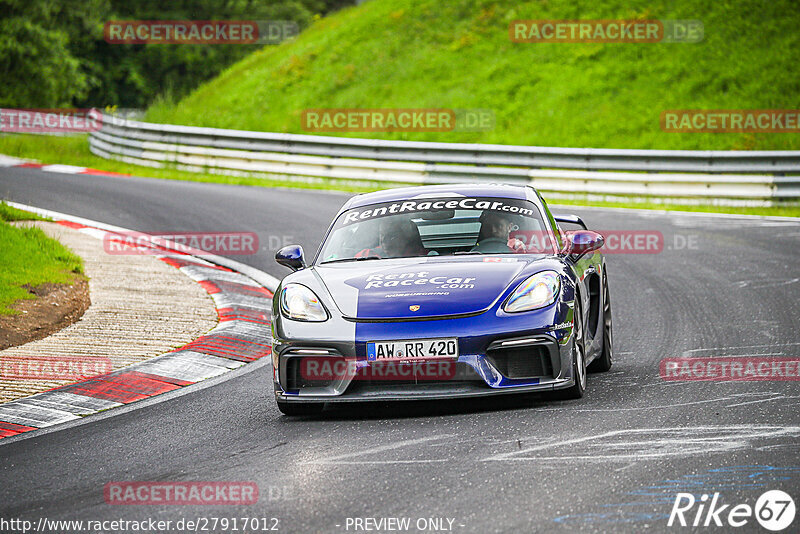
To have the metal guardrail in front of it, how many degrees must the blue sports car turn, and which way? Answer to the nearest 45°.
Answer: approximately 180°

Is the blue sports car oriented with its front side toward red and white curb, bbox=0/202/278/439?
no

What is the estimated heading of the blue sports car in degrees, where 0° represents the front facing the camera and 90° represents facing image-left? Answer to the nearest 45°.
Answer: approximately 0°

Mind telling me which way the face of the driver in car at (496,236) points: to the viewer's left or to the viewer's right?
to the viewer's left
